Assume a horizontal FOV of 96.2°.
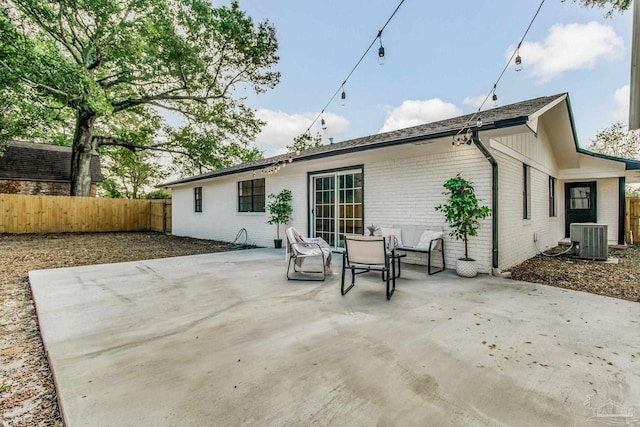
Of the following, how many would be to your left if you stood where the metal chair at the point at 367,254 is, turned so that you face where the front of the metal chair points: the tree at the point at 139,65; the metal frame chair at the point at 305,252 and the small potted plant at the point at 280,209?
3

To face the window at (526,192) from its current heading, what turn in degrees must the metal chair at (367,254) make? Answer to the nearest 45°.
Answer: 0° — it already faces it

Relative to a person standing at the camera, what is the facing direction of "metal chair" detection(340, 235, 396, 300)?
facing away from the viewer and to the right of the viewer

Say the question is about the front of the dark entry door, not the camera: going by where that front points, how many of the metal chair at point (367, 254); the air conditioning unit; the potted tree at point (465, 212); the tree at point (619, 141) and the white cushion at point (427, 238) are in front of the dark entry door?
4

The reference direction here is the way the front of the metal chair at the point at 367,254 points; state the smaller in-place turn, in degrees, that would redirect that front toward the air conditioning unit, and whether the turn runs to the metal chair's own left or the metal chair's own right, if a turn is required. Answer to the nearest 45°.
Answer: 0° — it already faces it

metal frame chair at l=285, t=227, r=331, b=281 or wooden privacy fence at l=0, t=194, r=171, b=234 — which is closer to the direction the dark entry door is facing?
the metal frame chair

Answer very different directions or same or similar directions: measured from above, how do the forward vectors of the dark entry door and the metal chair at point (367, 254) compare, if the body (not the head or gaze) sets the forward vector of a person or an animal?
very different directions

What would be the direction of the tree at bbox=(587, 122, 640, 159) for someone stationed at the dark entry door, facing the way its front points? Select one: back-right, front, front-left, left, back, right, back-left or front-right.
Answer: back

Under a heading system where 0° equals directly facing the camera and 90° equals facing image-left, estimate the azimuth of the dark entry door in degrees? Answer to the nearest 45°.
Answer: approximately 0°

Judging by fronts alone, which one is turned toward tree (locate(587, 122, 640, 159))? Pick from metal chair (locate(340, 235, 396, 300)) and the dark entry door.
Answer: the metal chair

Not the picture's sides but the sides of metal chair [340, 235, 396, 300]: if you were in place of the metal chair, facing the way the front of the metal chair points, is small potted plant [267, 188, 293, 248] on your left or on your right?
on your left

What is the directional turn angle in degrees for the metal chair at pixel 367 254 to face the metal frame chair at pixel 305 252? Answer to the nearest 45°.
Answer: approximately 90° to its left

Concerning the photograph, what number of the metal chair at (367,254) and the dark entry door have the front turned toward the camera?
1
